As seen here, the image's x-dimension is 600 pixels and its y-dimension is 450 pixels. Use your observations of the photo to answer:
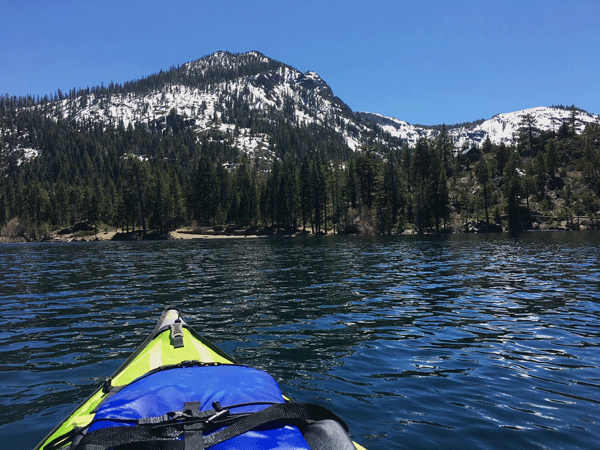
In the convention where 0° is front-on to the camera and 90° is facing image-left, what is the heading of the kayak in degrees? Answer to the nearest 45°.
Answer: approximately 180°
